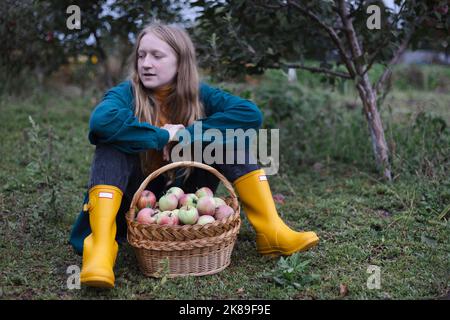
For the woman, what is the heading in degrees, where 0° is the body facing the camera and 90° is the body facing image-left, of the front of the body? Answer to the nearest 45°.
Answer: approximately 0°

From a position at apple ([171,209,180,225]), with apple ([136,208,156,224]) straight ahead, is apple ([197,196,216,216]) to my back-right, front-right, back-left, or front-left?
back-right

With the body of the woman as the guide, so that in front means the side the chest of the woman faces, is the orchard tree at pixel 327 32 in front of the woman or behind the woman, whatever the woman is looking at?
behind

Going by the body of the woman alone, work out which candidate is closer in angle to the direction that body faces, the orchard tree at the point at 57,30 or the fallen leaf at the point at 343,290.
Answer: the fallen leaf

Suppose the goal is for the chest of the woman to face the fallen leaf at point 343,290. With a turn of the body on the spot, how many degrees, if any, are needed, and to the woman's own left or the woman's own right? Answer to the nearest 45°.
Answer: approximately 45° to the woman's own left

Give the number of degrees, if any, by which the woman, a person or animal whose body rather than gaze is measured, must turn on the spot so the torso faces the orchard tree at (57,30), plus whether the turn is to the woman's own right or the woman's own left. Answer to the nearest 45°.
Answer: approximately 180°

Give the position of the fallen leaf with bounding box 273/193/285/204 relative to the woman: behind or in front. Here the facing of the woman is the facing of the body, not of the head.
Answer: behind
